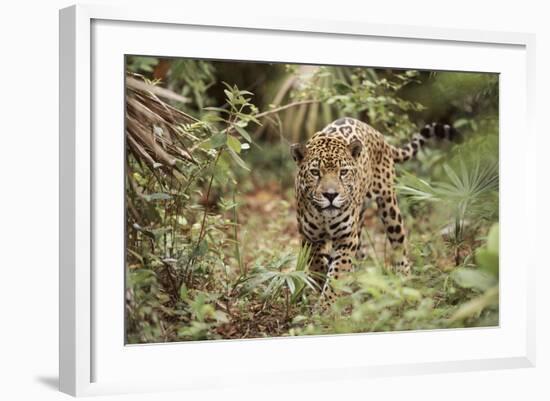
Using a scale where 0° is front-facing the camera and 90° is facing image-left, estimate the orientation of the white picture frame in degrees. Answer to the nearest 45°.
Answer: approximately 315°
